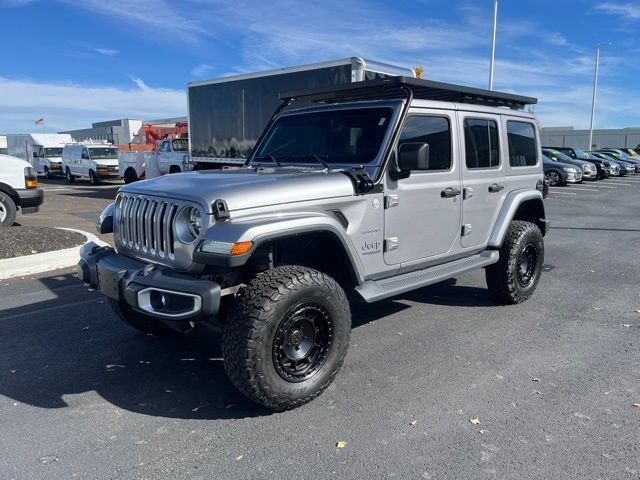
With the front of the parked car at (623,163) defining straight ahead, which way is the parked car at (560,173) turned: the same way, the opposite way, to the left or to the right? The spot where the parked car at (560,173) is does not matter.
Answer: the same way

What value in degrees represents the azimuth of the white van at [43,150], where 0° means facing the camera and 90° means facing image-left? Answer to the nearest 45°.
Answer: approximately 315°

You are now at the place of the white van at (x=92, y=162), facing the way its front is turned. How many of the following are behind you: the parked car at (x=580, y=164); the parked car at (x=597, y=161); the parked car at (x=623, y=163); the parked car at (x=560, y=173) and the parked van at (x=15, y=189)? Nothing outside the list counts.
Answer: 0

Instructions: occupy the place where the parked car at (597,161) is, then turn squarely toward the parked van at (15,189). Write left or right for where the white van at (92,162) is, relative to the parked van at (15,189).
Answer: right

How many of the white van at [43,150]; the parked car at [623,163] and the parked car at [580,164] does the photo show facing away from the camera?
0

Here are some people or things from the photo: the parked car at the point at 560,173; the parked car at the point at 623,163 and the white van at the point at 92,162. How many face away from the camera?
0

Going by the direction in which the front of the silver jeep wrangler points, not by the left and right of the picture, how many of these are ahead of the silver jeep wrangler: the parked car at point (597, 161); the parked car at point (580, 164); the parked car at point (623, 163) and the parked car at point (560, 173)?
0

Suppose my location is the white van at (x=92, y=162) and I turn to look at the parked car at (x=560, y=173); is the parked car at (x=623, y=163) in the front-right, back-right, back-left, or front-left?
front-left

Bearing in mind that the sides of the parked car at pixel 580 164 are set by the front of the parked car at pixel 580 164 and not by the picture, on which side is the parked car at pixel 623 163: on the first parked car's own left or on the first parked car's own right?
on the first parked car's own left

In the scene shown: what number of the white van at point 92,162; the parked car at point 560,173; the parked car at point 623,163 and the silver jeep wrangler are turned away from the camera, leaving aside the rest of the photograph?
0

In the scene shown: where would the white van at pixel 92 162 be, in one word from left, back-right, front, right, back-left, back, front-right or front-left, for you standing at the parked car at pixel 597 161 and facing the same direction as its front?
right

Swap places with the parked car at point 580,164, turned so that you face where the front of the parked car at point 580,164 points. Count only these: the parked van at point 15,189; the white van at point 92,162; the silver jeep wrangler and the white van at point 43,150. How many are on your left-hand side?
0

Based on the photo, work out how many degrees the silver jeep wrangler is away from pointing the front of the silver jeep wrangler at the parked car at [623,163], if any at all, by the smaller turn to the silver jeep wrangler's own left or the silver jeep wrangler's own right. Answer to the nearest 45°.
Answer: approximately 180°

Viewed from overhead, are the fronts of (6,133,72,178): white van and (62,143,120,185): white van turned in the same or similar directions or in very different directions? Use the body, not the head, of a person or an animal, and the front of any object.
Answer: same or similar directions

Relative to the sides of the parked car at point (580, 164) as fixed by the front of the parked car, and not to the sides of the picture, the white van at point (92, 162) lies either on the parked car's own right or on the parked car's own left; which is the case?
on the parked car's own right

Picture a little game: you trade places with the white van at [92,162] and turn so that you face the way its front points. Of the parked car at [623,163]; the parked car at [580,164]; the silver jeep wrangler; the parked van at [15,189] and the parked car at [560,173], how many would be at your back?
0
